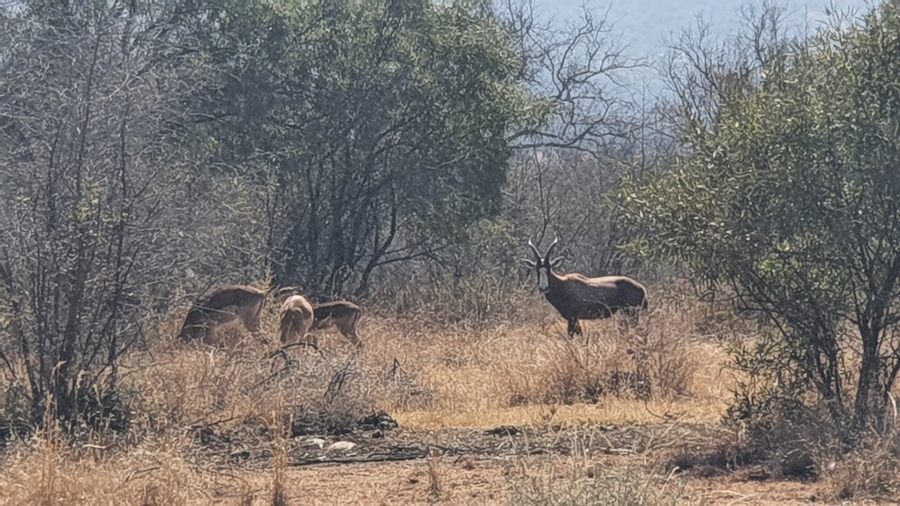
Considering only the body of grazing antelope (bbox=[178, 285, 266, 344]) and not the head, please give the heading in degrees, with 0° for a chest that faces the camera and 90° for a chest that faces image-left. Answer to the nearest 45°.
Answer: approximately 90°

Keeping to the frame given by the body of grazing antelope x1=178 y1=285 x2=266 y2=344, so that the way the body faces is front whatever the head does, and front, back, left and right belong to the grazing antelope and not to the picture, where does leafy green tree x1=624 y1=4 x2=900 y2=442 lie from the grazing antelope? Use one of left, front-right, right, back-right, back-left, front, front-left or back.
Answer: back-left

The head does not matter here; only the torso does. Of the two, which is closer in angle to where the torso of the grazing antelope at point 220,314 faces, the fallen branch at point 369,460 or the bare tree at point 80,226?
the bare tree

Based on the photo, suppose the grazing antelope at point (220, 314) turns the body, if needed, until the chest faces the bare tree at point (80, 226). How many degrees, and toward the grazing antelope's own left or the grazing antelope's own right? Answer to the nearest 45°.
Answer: approximately 90° to the grazing antelope's own left

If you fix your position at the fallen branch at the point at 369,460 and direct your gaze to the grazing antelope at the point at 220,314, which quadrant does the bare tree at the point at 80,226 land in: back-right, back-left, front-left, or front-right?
front-left

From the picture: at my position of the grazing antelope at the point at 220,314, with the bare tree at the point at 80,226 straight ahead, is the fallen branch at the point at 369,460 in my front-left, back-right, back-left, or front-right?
front-left

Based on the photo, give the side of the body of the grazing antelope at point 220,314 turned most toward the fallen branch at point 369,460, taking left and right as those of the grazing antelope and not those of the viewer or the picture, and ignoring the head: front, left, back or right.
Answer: left

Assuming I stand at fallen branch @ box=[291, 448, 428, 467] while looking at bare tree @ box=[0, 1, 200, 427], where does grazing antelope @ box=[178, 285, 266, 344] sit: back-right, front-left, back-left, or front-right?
front-right
